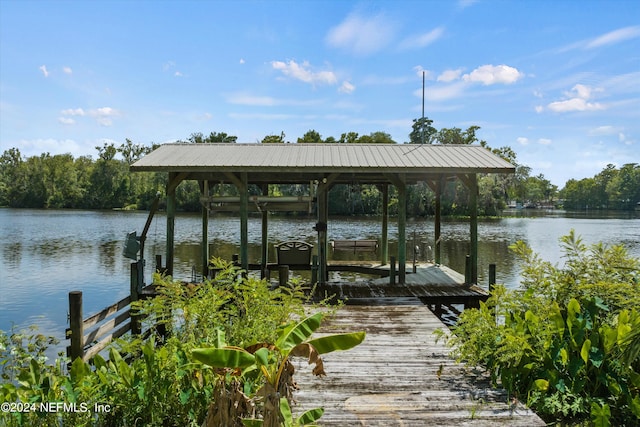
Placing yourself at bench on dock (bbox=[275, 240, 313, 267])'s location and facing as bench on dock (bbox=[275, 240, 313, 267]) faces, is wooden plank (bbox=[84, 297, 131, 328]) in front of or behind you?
behind

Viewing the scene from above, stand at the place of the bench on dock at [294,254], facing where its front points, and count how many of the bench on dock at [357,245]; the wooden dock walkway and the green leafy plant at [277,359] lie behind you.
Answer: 2

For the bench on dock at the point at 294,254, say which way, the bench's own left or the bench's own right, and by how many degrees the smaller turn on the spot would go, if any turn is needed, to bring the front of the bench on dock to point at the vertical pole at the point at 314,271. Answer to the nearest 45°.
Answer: approximately 180°

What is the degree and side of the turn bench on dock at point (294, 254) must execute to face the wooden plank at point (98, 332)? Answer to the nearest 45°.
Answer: approximately 135° to its left

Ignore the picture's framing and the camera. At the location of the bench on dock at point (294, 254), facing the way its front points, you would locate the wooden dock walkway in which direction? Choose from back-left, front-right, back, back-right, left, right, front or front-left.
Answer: back

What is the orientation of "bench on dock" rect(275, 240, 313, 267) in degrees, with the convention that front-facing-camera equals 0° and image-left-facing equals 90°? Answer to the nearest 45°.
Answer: approximately 180°

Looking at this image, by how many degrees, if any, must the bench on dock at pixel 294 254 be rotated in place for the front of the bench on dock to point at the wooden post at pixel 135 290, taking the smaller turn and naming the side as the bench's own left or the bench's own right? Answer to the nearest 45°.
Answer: approximately 135° to the bench's own left

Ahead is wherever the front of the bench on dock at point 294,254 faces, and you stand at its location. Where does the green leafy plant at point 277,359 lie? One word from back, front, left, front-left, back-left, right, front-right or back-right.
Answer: back
